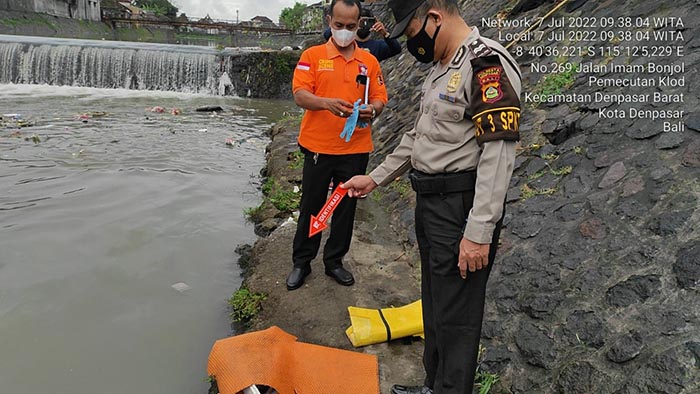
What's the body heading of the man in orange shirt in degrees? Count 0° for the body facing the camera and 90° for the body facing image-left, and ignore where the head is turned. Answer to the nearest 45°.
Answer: approximately 0°

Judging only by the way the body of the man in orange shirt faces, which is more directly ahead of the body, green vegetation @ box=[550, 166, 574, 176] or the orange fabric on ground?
the orange fabric on ground

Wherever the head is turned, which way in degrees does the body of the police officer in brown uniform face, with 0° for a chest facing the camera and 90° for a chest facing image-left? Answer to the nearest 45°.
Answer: approximately 45°

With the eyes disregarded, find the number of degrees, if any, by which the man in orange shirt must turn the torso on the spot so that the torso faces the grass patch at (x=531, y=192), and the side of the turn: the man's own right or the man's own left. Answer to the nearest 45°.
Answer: approximately 90° to the man's own left

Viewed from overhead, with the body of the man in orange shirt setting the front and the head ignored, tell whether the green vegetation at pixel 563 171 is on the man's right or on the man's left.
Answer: on the man's left

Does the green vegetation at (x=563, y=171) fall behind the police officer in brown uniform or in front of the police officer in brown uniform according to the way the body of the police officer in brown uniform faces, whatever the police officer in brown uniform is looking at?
behind

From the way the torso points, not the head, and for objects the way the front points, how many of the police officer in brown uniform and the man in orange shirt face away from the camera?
0

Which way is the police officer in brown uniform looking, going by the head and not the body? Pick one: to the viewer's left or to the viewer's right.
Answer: to the viewer's left

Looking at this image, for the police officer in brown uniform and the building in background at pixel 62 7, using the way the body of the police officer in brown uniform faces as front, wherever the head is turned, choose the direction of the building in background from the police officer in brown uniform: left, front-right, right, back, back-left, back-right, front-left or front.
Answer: right

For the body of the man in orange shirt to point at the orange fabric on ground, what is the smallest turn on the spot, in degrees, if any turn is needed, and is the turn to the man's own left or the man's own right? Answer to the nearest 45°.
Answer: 0° — they already face it

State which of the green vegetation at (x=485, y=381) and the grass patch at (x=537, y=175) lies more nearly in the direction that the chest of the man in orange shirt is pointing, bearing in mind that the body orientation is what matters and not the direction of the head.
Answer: the green vegetation
